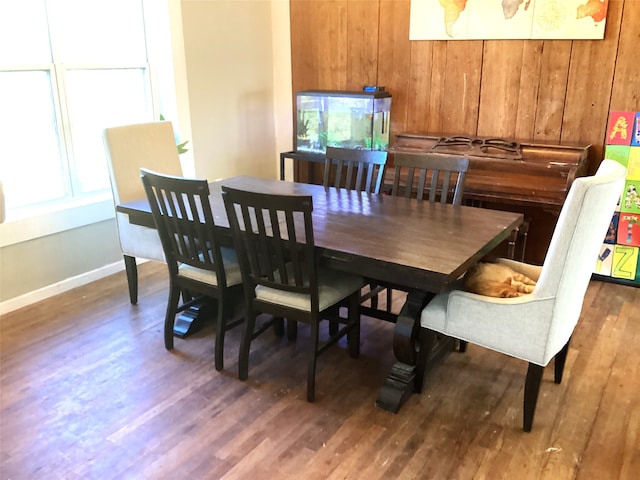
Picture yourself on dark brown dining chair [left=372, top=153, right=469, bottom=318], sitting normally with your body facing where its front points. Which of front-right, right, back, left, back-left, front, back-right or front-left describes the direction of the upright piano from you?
back

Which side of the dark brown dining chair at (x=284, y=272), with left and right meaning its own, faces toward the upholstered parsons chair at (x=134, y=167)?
left

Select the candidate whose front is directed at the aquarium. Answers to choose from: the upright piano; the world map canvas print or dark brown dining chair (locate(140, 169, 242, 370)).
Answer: the dark brown dining chair

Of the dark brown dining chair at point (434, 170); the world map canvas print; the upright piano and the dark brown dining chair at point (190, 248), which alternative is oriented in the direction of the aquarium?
the dark brown dining chair at point (190, 248)

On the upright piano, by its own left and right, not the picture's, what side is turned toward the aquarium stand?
right

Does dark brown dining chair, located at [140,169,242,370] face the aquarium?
yes

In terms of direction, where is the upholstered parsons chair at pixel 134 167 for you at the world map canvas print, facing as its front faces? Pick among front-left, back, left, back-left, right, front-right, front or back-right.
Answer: front-right

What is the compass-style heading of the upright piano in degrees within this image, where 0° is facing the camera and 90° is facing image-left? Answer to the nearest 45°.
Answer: approximately 0°

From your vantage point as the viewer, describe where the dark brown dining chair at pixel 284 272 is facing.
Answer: facing away from the viewer and to the right of the viewer

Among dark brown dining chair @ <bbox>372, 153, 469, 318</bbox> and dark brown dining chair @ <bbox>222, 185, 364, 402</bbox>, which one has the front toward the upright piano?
dark brown dining chair @ <bbox>222, 185, 364, 402</bbox>
